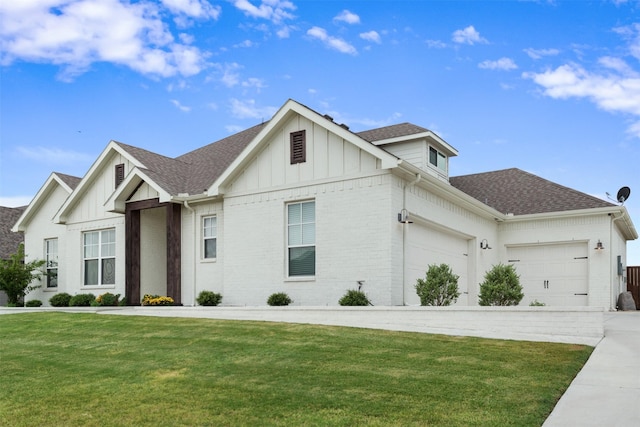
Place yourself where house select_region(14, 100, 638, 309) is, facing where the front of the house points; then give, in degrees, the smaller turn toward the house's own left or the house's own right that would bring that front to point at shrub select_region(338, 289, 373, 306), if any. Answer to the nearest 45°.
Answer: approximately 45° to the house's own left

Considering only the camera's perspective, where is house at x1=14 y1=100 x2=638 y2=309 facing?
facing the viewer and to the left of the viewer
